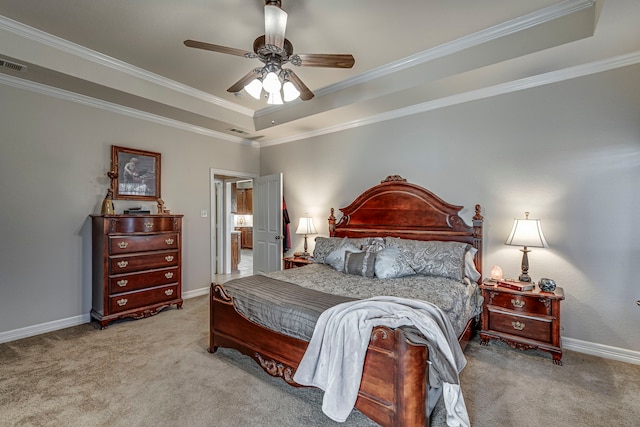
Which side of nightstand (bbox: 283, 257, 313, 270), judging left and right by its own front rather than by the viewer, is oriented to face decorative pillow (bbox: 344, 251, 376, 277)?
left

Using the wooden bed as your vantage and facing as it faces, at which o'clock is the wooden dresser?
The wooden dresser is roughly at 2 o'clock from the wooden bed.

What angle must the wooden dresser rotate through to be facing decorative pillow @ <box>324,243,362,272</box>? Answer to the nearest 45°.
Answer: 0° — it already faces it

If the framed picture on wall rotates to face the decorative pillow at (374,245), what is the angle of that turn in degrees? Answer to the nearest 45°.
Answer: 0° — it already faces it

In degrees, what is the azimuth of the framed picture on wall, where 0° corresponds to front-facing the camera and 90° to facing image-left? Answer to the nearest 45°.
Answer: approximately 315°

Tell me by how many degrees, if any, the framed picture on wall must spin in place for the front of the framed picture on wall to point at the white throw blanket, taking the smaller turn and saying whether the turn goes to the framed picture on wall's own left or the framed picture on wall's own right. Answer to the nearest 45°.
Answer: approximately 45° to the framed picture on wall's own right

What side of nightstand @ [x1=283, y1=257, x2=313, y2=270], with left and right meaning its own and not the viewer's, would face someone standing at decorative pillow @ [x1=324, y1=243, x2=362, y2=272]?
left

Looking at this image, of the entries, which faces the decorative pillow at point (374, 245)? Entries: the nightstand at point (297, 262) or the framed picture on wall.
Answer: the framed picture on wall

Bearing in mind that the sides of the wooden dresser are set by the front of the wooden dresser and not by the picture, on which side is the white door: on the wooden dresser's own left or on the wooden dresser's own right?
on the wooden dresser's own left

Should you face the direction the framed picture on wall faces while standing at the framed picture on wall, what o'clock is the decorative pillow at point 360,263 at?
The decorative pillow is roughly at 12 o'clock from the framed picture on wall.

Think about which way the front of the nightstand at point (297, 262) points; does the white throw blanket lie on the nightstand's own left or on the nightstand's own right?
on the nightstand's own left

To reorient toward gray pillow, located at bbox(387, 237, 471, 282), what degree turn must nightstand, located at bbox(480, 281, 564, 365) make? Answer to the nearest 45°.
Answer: approximately 45° to its right

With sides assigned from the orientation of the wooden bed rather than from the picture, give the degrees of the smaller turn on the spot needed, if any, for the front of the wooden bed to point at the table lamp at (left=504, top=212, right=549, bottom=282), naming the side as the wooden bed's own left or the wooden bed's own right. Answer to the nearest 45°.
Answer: approximately 135° to the wooden bed's own left
